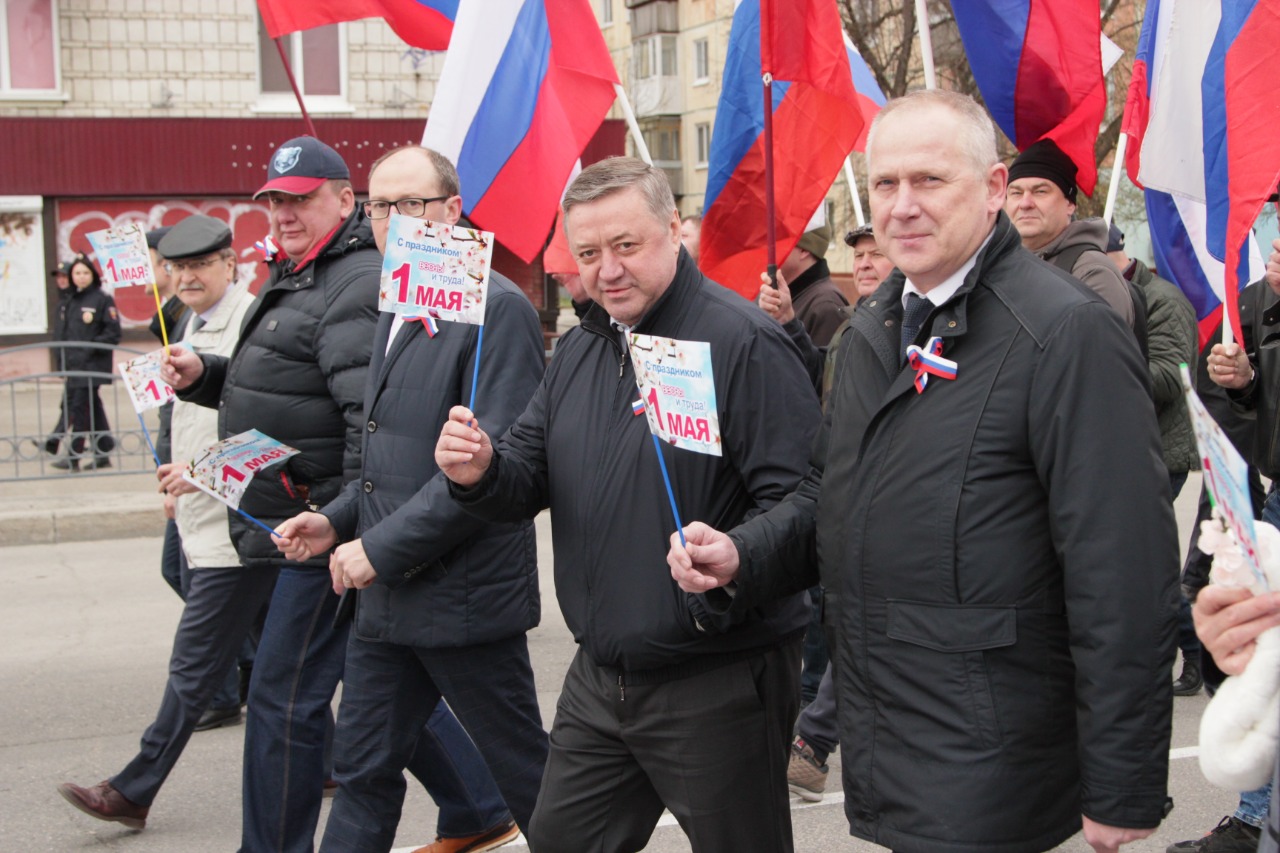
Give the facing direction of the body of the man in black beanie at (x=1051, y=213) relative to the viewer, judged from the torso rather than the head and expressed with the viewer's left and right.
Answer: facing the viewer and to the left of the viewer

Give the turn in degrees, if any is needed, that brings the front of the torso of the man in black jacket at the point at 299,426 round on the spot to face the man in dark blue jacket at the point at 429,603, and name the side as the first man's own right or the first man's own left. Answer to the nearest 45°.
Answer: approximately 90° to the first man's own left

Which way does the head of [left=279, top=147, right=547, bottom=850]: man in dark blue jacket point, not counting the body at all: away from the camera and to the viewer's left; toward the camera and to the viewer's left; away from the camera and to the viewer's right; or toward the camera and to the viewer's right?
toward the camera and to the viewer's left

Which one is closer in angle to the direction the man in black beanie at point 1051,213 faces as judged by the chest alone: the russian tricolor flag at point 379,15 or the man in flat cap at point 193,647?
the man in flat cap

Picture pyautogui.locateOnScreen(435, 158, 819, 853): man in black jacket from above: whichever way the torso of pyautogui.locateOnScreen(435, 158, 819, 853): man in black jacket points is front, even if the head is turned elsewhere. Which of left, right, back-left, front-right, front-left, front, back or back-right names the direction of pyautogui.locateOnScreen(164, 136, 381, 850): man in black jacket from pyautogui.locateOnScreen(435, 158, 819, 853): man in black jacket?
right

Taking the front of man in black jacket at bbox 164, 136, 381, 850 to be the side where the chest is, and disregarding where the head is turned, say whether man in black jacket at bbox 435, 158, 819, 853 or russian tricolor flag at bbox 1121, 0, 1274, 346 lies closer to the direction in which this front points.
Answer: the man in black jacket

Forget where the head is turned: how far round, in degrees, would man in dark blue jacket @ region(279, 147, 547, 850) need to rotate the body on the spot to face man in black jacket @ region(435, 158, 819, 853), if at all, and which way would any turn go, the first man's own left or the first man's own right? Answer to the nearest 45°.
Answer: approximately 90° to the first man's own left

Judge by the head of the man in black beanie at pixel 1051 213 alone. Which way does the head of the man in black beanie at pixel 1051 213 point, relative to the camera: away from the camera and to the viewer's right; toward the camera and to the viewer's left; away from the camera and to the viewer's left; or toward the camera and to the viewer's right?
toward the camera and to the viewer's left

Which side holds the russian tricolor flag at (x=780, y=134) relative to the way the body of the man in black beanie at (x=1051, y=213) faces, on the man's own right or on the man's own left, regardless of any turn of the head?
on the man's own right

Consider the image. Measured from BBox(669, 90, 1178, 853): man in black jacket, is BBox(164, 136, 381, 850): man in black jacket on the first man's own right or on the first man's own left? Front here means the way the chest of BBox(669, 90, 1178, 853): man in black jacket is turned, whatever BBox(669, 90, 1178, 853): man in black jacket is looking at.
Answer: on the first man's own right

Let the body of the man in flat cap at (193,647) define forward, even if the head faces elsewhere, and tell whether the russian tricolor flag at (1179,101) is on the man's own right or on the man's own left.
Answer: on the man's own left

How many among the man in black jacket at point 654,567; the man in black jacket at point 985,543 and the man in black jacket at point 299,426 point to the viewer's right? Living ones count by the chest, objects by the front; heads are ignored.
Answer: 0

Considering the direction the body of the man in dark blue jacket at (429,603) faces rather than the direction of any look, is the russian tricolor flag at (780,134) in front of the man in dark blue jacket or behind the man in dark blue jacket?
behind
